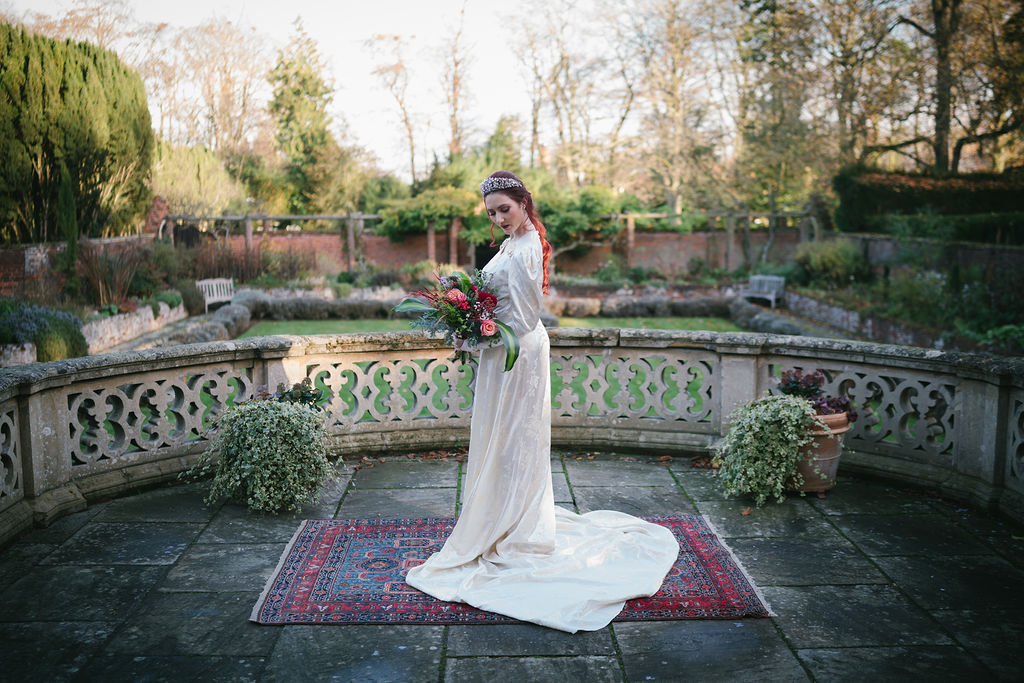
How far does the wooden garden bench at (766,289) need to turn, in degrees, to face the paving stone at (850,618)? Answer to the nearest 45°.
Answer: approximately 45° to its left

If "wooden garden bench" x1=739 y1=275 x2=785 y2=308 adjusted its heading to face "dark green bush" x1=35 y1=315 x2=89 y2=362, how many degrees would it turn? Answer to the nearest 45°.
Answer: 0° — it already faces it

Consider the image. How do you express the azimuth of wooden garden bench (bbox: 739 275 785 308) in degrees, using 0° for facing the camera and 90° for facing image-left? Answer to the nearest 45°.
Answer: approximately 45°

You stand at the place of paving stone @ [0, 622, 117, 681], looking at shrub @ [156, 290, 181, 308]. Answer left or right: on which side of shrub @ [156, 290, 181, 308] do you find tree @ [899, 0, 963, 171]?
right

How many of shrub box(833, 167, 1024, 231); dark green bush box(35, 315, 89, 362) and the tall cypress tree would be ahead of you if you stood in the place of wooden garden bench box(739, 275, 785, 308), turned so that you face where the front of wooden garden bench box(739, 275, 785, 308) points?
2

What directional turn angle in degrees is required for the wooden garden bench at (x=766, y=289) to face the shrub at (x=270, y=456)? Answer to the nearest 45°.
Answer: approximately 45° to its left

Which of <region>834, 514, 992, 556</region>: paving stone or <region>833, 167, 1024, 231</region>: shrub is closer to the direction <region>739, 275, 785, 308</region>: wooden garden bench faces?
the paving stone

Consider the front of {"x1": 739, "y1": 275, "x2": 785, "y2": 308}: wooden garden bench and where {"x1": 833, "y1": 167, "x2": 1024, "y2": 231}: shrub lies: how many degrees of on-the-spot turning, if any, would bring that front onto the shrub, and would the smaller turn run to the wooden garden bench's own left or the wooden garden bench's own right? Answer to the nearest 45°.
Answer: approximately 180°

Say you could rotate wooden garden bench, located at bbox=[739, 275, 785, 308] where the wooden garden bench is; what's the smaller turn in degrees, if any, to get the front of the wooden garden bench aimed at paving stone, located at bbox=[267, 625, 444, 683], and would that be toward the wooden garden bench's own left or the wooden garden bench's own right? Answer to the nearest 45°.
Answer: approximately 45° to the wooden garden bench's own left
